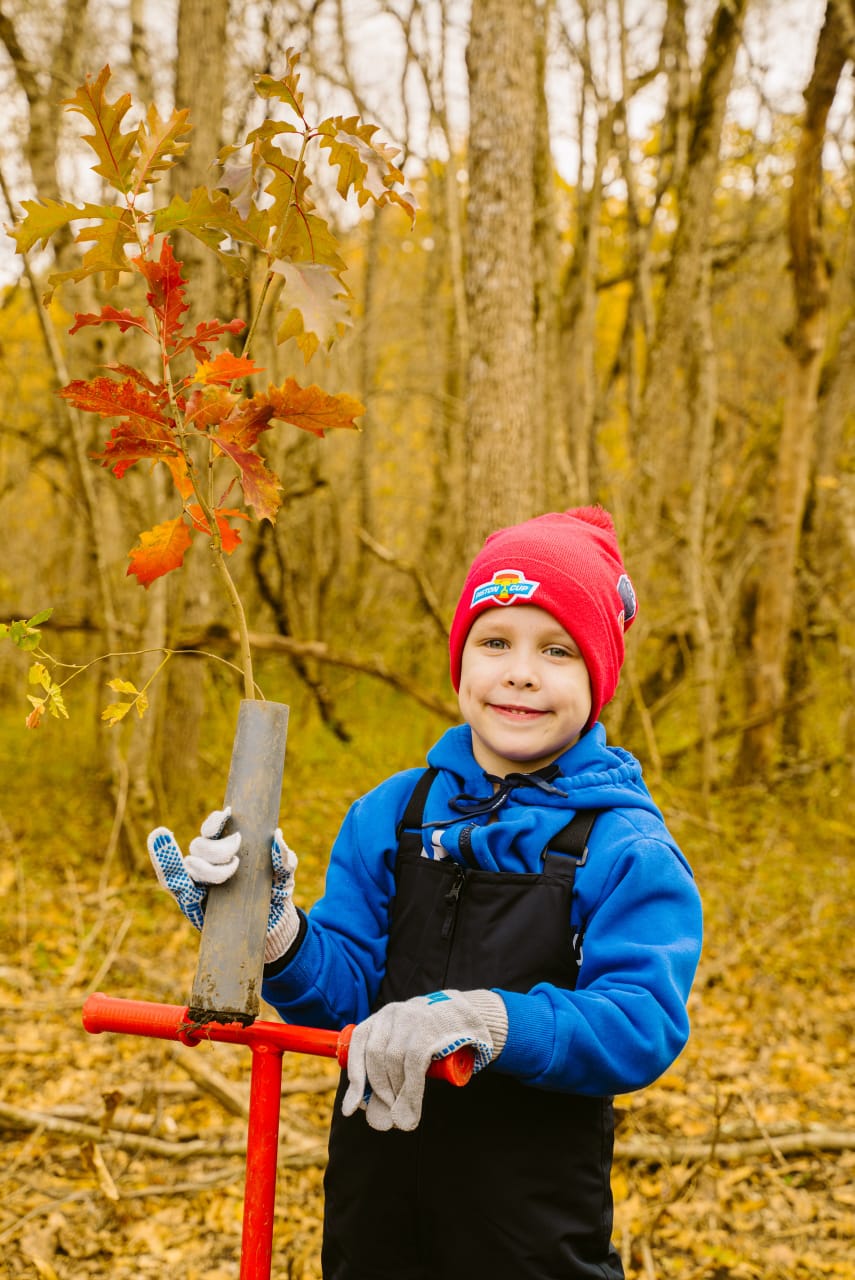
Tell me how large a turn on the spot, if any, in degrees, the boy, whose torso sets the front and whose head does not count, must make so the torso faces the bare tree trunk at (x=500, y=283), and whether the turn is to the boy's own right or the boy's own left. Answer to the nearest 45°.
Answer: approximately 135° to the boy's own right

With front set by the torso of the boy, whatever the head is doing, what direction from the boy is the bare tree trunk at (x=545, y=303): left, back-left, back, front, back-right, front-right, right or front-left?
back-right

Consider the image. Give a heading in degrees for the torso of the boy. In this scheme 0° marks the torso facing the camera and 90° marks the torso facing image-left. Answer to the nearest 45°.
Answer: approximately 45°

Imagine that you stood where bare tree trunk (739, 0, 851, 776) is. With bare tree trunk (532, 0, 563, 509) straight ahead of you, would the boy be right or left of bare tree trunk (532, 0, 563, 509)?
left

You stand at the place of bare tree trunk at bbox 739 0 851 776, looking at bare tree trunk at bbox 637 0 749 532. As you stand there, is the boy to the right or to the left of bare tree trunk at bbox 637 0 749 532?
left
